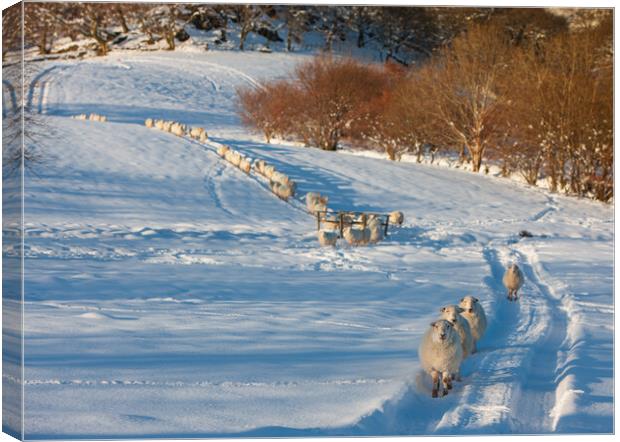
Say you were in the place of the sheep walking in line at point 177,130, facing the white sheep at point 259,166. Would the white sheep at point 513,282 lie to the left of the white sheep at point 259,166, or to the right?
right

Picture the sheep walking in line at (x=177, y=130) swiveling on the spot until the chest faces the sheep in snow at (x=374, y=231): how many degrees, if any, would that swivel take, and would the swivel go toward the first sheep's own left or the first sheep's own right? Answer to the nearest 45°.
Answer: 0° — it already faces it

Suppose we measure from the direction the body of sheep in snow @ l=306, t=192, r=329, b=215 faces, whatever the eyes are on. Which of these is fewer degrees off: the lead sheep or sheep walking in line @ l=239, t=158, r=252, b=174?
the lead sheep

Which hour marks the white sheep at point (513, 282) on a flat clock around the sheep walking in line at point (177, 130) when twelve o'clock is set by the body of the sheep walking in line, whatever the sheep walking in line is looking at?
The white sheep is roughly at 1 o'clock from the sheep walking in line.

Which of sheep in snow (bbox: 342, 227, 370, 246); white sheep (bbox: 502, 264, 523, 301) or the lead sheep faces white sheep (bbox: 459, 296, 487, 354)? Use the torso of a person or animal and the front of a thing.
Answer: white sheep (bbox: 502, 264, 523, 301)

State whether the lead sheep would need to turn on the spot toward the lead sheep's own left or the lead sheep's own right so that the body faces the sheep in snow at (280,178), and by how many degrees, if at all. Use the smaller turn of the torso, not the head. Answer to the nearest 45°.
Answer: approximately 180°

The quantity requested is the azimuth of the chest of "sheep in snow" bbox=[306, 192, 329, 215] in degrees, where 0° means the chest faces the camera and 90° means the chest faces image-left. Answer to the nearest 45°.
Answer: approximately 315°

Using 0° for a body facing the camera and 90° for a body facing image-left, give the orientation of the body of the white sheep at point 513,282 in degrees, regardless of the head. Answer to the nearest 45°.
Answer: approximately 0°

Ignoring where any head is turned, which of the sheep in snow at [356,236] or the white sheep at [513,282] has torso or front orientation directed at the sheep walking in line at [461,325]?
the white sheep
